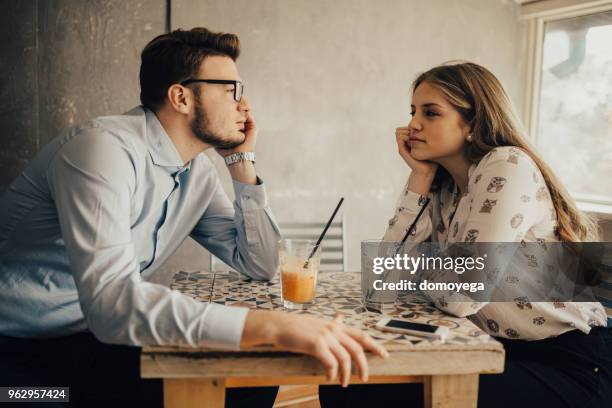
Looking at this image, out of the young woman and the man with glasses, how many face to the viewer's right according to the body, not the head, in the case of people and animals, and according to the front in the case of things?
1

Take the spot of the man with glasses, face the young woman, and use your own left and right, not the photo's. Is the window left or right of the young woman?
left

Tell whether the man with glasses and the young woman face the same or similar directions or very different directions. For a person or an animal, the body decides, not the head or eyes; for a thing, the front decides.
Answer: very different directions

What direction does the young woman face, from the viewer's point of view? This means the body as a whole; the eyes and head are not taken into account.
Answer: to the viewer's left

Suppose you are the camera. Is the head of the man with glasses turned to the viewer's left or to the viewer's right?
to the viewer's right

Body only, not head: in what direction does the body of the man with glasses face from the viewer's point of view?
to the viewer's right

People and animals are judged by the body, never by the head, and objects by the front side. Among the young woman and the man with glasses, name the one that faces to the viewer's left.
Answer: the young woman
